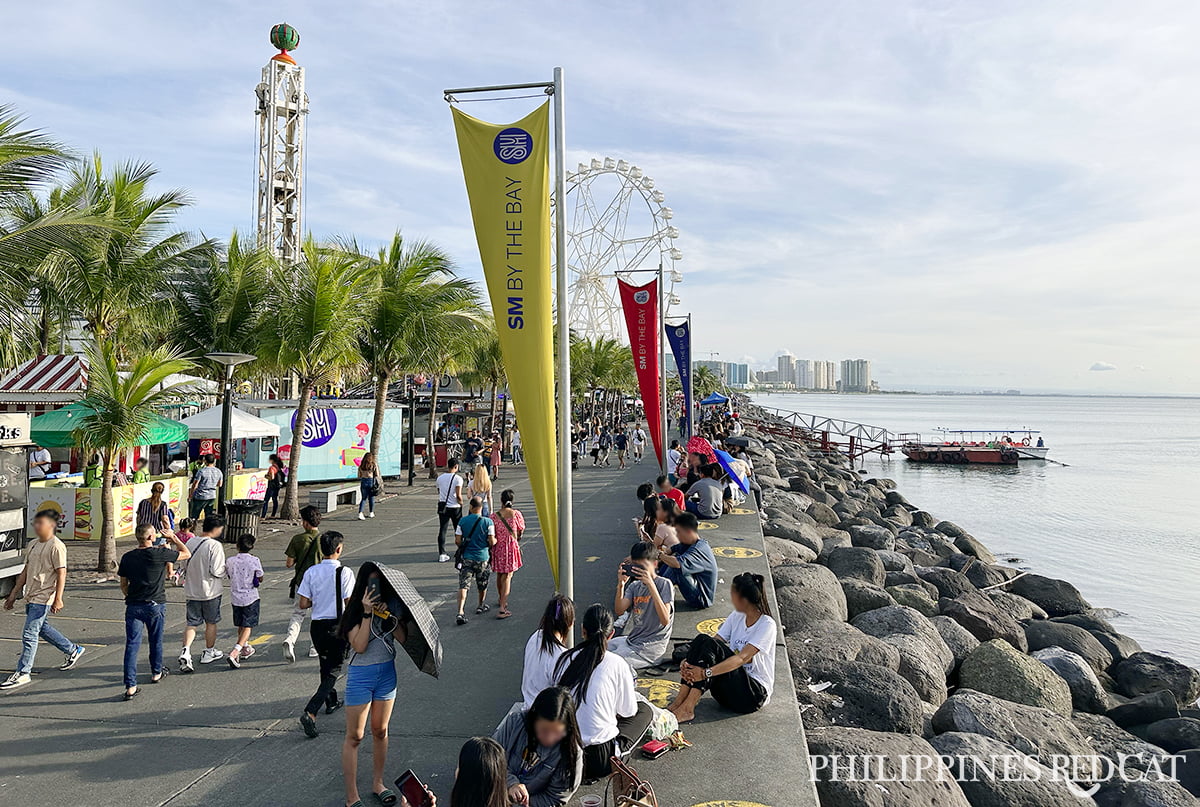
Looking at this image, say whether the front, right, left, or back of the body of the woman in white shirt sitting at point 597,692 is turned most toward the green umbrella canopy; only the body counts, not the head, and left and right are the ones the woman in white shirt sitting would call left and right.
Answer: left

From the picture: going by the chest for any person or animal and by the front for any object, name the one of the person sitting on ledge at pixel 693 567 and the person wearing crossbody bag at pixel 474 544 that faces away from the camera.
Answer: the person wearing crossbody bag

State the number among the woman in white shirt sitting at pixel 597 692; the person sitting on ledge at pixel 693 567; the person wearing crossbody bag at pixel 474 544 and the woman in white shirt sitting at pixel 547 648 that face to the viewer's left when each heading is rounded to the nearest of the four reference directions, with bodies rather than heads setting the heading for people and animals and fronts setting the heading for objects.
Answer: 1

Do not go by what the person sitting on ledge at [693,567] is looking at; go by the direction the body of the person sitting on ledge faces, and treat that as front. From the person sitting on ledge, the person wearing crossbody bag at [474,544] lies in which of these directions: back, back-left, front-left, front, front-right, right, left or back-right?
front

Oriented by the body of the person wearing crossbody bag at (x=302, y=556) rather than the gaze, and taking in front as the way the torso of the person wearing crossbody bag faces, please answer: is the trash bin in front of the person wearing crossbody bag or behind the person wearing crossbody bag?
in front

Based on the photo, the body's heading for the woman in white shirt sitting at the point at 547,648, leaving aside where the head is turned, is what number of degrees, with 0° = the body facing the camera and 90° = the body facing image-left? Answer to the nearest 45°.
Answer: approximately 225°

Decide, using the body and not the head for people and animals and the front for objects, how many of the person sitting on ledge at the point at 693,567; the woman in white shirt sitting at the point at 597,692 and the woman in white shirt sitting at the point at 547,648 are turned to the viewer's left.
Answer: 1

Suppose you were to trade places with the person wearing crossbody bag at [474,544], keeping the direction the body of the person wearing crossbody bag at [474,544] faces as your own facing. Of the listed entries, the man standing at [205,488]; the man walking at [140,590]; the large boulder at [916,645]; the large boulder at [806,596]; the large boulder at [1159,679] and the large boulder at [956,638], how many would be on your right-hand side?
4

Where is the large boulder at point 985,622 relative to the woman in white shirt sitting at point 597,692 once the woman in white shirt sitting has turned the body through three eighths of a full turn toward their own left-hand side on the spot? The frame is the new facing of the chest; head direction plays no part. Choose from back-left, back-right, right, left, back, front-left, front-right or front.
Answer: back-right

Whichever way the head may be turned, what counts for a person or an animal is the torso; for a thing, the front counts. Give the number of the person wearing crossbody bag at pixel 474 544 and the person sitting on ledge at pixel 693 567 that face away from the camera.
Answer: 1

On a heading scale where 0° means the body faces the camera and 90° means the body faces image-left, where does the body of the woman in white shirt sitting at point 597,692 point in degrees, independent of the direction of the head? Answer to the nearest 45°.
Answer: approximately 225°
